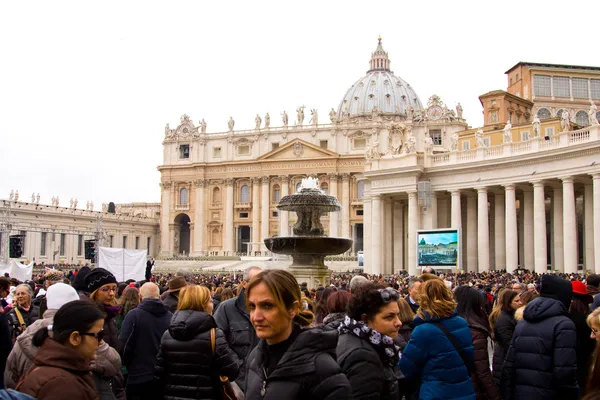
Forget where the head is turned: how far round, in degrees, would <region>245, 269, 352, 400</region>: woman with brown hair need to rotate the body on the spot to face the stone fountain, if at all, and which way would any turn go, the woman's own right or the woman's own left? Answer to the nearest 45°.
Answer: approximately 135° to the woman's own right

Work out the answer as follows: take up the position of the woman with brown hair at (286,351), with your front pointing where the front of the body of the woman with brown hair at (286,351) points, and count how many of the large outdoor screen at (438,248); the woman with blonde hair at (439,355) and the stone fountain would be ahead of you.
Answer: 0

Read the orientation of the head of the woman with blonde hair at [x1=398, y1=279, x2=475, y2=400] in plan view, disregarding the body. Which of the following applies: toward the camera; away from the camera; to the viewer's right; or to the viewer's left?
away from the camera

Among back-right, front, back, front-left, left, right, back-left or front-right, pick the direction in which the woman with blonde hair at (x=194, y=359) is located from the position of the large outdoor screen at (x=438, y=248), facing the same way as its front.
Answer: front

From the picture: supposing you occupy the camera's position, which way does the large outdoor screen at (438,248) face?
facing the viewer

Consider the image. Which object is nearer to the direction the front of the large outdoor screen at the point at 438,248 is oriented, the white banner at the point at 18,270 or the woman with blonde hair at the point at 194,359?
the woman with blonde hair

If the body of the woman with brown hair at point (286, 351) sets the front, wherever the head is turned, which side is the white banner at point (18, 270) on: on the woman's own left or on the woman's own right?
on the woman's own right

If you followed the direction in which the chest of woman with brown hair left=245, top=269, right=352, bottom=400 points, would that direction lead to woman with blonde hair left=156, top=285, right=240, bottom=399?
no

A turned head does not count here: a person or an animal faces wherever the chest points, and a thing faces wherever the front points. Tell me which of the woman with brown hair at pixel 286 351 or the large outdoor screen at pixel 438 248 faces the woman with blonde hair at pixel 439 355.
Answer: the large outdoor screen

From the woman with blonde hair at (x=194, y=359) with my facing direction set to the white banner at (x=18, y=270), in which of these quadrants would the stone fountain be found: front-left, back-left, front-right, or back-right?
front-right

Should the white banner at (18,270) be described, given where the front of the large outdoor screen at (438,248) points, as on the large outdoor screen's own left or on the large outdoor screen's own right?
on the large outdoor screen's own right

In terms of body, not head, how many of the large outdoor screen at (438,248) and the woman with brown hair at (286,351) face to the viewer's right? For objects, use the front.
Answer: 0

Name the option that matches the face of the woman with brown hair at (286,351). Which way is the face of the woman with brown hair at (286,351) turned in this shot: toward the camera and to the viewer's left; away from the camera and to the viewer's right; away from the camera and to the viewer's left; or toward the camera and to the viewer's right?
toward the camera and to the viewer's left

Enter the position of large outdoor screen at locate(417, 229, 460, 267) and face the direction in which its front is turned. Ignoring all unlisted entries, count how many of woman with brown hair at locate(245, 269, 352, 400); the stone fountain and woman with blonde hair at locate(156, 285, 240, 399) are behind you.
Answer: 0

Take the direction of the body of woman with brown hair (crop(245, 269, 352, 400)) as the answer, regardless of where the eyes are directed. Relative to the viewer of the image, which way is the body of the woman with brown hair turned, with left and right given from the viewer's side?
facing the viewer and to the left of the viewer

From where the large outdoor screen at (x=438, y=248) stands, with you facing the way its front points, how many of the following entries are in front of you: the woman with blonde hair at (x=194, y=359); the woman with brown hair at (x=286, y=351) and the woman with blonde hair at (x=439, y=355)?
3

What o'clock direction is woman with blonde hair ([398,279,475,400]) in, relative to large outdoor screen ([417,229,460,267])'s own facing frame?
The woman with blonde hair is roughly at 12 o'clock from the large outdoor screen.
